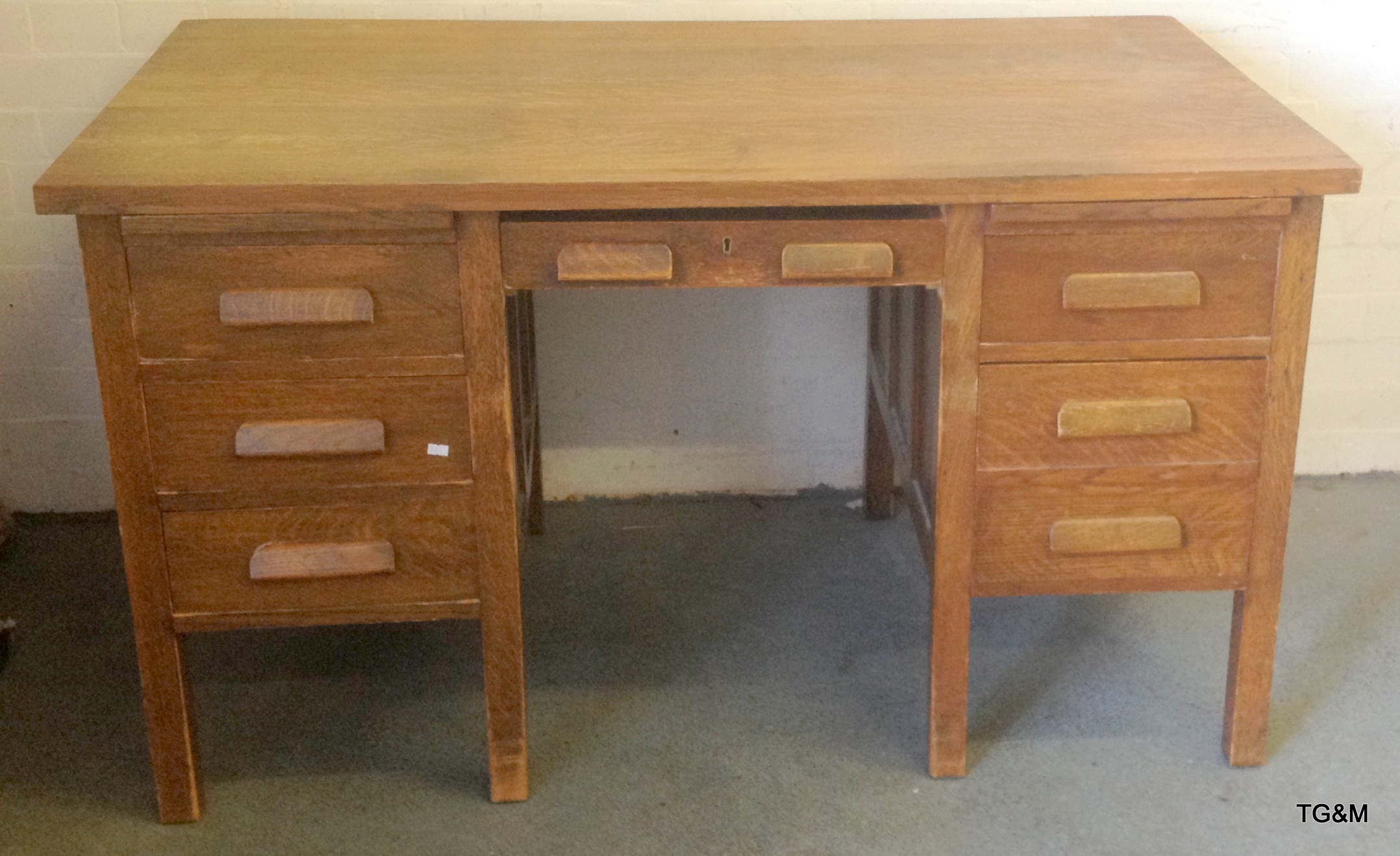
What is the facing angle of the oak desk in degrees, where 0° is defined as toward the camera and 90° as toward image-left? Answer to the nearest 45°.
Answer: approximately 0°
